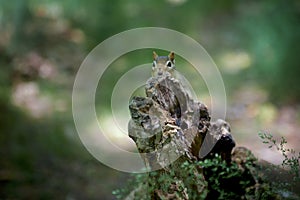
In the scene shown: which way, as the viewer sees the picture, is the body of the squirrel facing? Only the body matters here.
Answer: toward the camera
